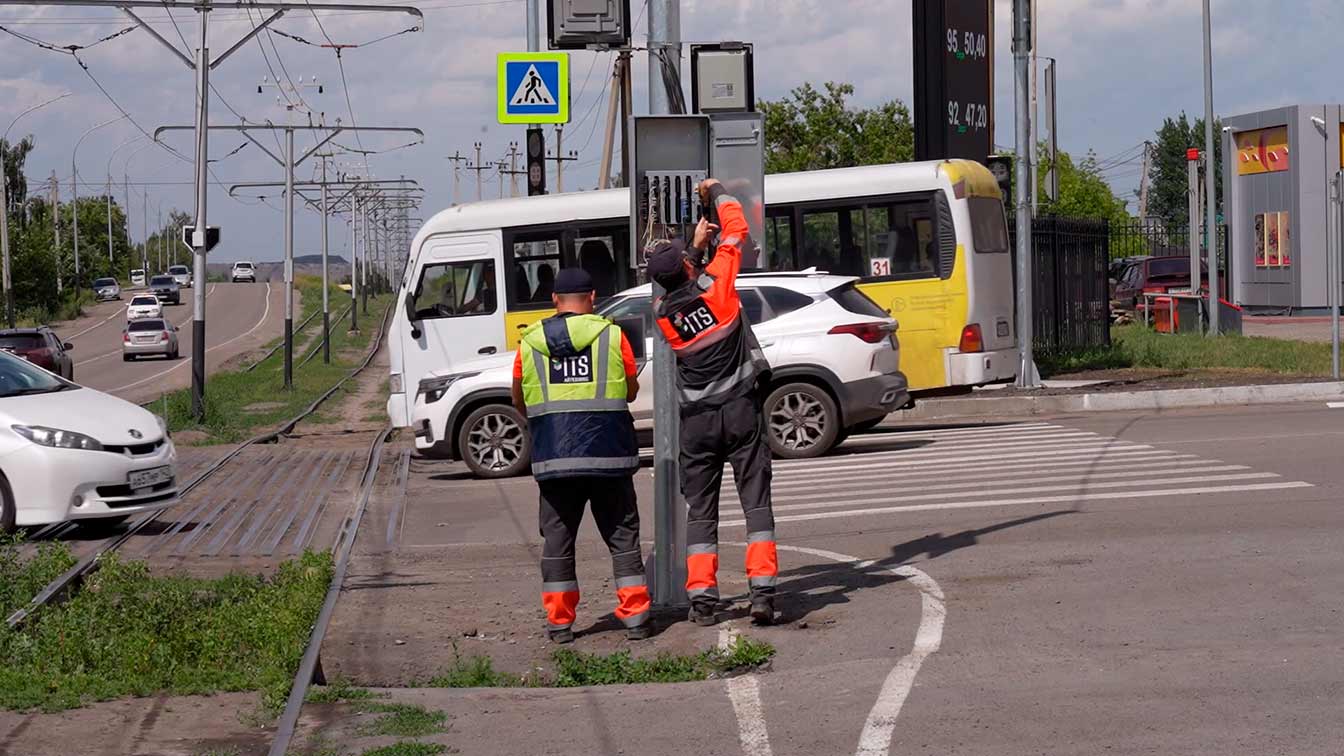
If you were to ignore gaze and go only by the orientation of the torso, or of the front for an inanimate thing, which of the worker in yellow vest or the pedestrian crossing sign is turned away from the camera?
the worker in yellow vest

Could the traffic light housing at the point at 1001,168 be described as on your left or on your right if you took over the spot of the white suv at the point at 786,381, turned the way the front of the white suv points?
on your right

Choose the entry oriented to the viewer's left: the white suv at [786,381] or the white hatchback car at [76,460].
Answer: the white suv

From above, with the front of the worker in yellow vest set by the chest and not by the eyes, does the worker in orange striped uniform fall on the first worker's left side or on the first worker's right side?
on the first worker's right side

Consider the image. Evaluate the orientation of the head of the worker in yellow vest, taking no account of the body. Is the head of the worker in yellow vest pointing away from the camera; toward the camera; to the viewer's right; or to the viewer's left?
away from the camera

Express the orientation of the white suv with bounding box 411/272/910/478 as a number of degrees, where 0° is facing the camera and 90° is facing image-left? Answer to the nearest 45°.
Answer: approximately 90°

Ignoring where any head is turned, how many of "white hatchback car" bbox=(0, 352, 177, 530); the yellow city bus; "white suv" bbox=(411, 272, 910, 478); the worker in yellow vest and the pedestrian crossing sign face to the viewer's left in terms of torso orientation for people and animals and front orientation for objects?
2

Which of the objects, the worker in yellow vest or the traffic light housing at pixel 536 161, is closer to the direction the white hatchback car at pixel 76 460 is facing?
the worker in yellow vest

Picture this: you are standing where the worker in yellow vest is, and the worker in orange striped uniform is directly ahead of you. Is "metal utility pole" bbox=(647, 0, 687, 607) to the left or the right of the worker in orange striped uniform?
left

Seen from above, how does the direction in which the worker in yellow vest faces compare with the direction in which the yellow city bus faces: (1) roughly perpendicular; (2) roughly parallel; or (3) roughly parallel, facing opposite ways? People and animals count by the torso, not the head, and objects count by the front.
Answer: roughly perpendicular

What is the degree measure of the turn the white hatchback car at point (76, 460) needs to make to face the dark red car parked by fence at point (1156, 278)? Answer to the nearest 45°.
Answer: approximately 90° to its left

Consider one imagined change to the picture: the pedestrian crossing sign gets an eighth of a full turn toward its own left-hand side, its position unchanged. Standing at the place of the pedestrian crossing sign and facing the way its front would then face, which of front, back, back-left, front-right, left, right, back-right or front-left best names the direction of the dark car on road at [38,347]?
back

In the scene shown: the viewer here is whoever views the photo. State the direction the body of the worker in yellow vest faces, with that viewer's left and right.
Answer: facing away from the viewer

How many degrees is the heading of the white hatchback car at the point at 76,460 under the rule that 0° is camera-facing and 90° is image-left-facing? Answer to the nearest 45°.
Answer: approximately 315°

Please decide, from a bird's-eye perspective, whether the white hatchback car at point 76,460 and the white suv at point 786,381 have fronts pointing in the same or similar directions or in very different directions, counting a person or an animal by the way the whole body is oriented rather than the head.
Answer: very different directions

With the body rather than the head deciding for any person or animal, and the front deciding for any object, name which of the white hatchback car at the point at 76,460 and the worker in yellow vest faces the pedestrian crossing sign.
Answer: the worker in yellow vest
